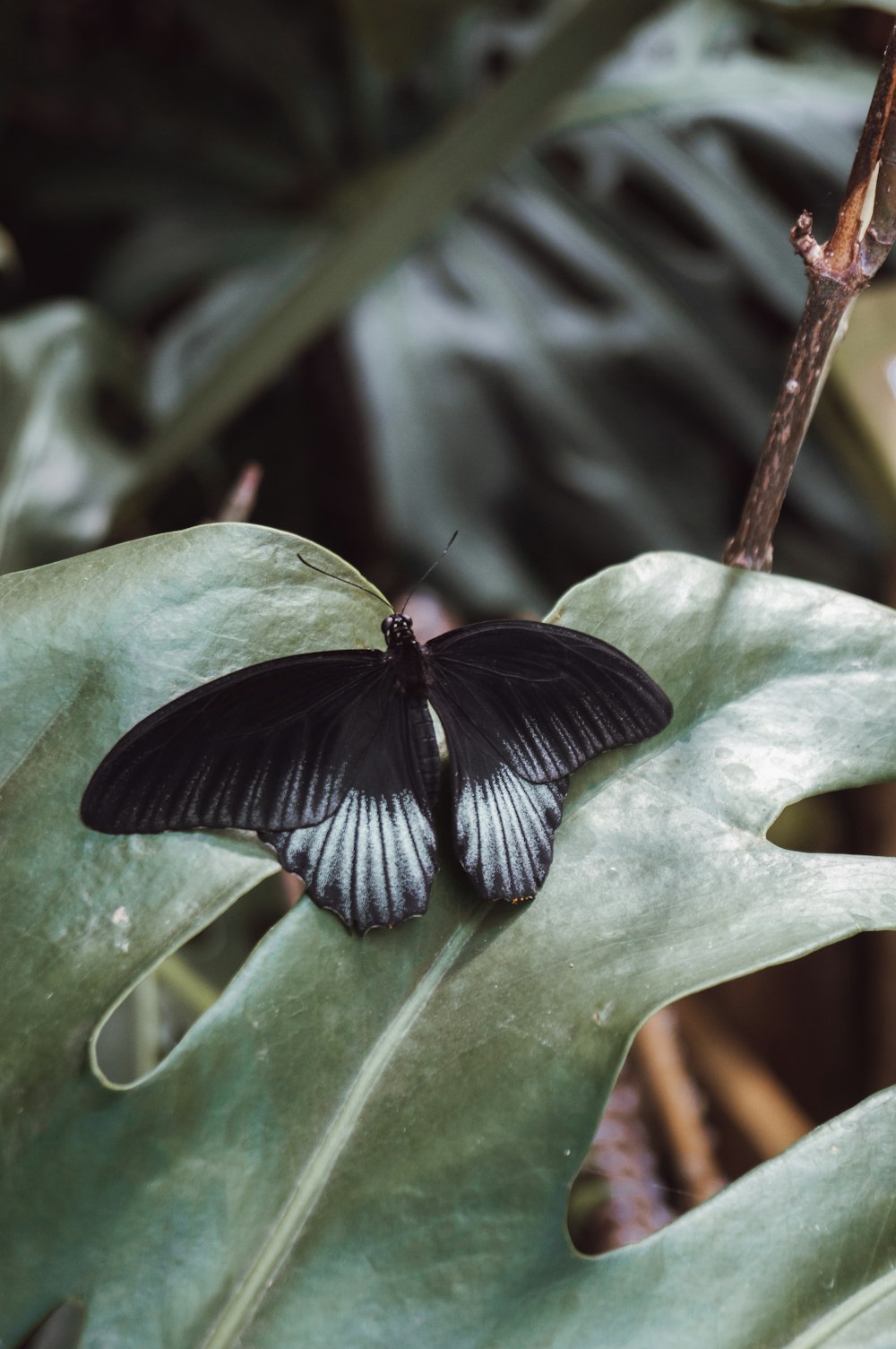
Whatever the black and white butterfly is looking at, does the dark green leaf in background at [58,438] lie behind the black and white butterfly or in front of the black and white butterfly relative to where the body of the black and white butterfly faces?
in front

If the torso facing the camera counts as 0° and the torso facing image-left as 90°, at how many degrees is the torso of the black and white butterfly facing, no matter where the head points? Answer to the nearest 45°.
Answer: approximately 180°
